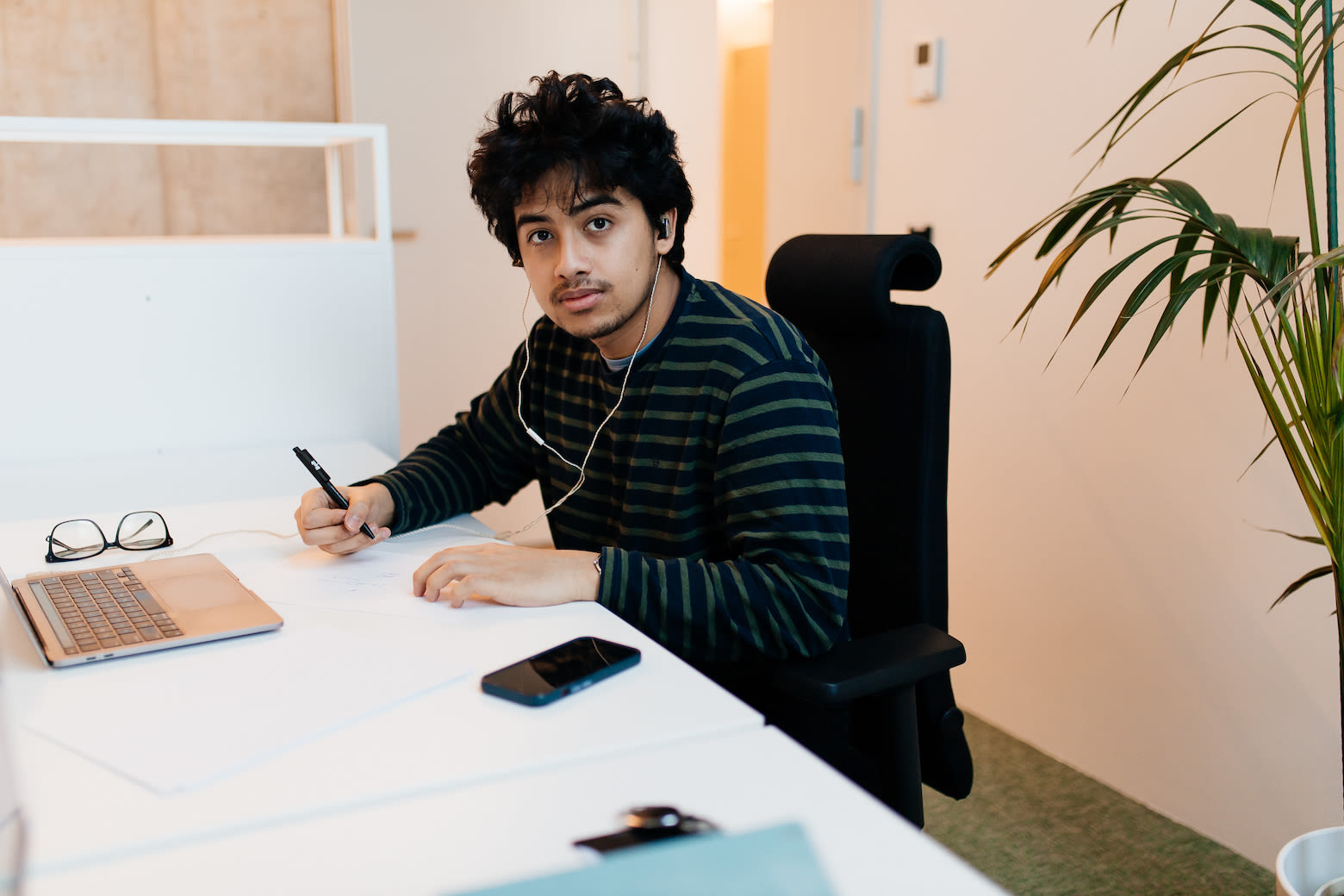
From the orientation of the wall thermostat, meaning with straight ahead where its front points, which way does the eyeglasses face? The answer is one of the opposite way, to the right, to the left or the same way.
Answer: to the left

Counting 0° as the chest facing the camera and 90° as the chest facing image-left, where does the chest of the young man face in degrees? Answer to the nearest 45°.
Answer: approximately 45°

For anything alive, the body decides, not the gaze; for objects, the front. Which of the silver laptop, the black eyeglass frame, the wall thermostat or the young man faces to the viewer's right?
the silver laptop

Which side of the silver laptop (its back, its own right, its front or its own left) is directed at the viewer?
right

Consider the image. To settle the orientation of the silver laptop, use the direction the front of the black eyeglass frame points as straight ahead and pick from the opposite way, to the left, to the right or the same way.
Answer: to the left

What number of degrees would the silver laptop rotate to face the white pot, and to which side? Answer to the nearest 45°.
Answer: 0° — it already faces it

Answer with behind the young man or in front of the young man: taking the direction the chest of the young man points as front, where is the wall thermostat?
behind

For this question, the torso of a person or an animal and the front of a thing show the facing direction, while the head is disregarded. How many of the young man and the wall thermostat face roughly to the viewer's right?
0

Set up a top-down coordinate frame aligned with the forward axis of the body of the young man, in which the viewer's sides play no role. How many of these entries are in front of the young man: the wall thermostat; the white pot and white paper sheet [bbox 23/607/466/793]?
1
